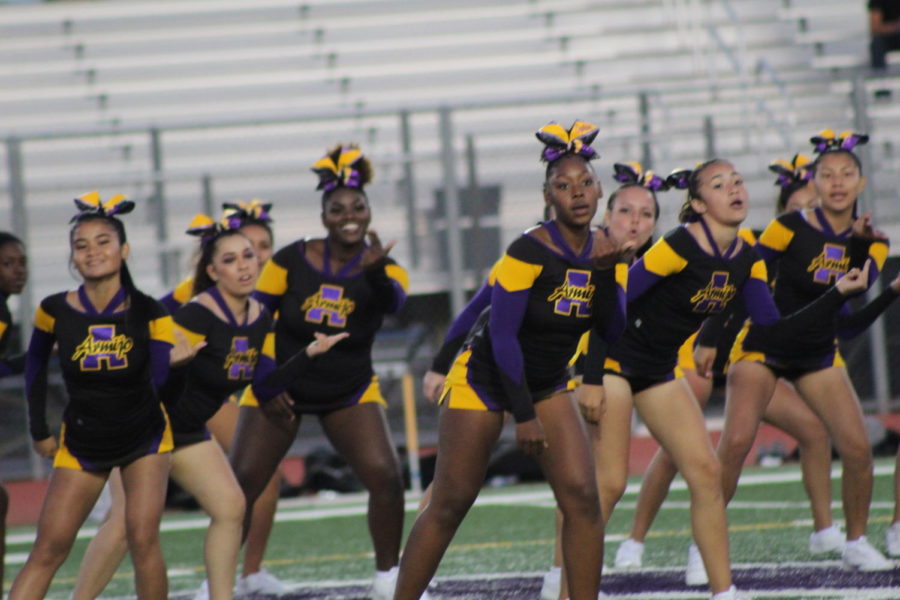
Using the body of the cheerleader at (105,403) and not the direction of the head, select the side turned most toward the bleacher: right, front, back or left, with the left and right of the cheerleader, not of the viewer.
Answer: back

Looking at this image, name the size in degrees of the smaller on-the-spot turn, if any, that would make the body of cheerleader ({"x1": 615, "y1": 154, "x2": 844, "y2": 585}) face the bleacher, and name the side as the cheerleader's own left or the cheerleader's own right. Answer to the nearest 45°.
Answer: approximately 135° to the cheerleader's own right

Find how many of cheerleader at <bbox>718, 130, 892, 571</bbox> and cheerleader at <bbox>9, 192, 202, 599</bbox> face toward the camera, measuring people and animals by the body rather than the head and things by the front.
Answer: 2

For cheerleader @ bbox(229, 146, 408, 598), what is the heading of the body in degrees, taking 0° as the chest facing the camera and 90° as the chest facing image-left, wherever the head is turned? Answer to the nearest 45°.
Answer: approximately 0°

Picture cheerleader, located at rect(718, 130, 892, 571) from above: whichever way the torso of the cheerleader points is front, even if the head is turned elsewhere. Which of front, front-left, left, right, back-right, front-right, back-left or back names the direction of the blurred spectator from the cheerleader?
back

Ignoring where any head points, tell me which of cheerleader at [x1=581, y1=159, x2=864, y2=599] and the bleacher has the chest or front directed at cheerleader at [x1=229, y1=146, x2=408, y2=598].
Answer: the bleacher

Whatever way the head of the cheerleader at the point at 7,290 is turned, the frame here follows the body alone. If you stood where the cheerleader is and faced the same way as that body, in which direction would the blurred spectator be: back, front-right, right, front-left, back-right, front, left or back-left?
left
